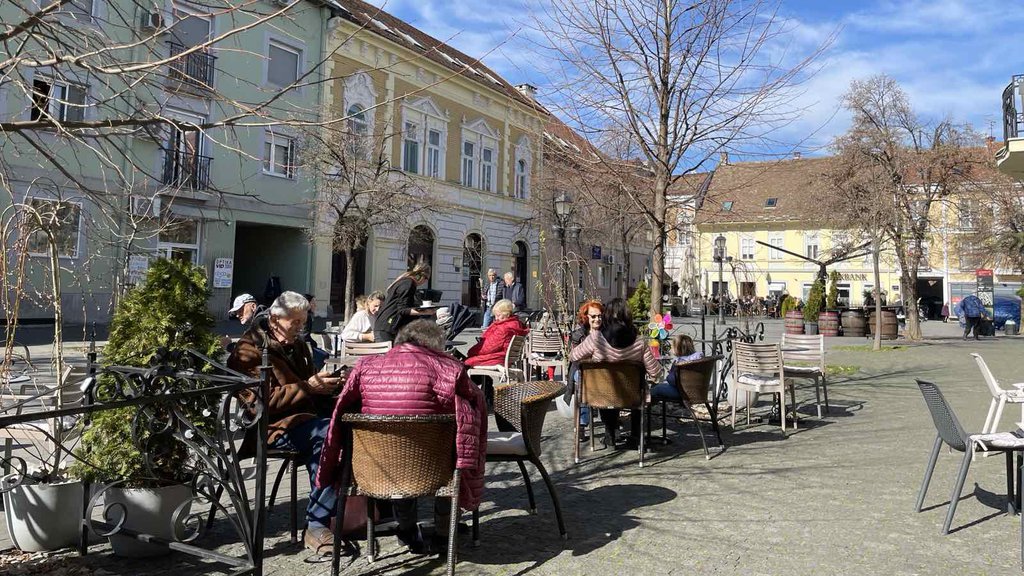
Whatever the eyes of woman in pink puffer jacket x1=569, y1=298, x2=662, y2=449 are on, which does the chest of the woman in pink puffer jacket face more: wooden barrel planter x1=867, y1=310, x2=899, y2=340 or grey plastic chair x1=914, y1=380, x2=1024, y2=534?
the wooden barrel planter

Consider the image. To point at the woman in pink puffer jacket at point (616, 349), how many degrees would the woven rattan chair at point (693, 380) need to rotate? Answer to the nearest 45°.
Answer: approximately 45° to its left

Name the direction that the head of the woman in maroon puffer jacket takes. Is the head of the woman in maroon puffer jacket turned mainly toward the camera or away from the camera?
away from the camera

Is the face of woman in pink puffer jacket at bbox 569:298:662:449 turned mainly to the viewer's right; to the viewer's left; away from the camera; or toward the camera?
away from the camera

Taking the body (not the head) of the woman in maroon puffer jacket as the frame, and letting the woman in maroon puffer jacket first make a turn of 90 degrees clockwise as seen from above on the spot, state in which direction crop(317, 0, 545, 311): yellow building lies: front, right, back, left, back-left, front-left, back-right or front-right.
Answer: left

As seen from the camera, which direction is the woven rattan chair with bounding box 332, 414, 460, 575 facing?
away from the camera

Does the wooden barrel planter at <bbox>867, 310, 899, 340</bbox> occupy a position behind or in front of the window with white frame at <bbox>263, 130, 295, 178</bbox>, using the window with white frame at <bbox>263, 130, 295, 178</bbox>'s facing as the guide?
in front

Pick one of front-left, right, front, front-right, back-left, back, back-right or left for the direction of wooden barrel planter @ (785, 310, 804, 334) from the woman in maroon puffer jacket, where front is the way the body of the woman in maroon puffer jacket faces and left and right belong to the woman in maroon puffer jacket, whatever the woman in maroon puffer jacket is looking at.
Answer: front-right

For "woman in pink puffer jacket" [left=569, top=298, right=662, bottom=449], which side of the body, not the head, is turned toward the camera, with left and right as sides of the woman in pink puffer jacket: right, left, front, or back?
back

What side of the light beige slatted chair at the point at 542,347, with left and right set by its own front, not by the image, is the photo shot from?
back

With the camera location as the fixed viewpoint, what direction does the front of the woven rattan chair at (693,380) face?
facing away from the viewer and to the left of the viewer

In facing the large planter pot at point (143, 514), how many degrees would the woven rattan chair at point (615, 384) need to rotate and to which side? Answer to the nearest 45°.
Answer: approximately 135° to its left

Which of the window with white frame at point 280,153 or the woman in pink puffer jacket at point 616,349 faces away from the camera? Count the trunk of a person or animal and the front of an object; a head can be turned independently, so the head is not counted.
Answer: the woman in pink puffer jacket

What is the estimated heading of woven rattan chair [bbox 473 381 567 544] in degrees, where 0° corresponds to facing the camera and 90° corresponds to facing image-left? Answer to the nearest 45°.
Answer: approximately 90°
